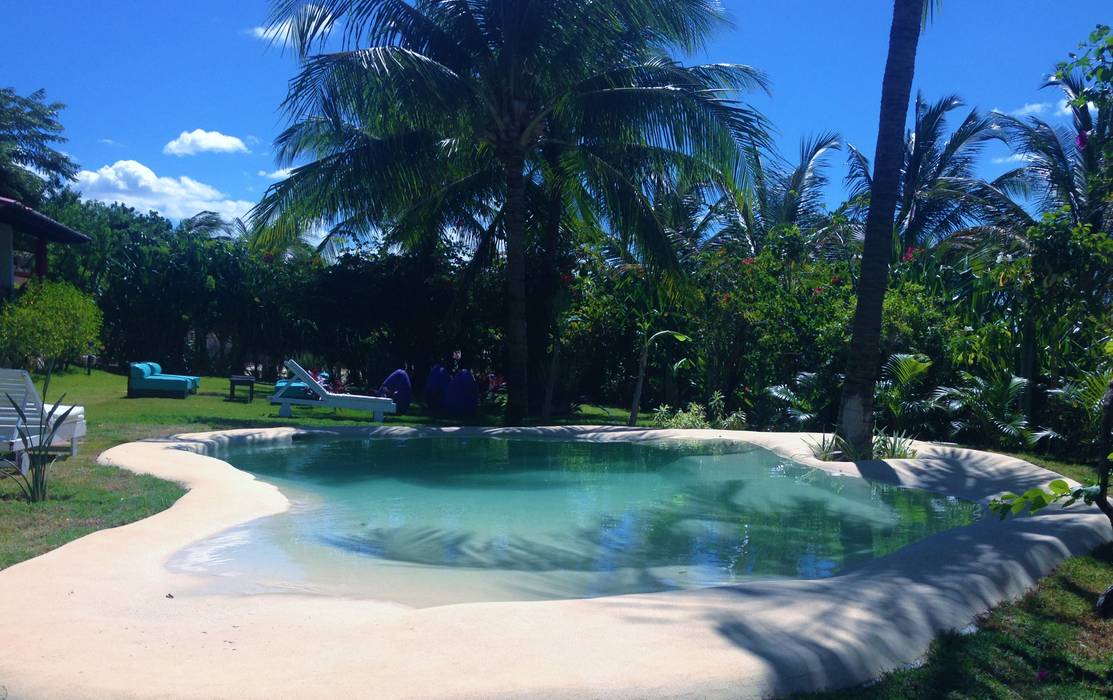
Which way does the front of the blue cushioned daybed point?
to the viewer's right

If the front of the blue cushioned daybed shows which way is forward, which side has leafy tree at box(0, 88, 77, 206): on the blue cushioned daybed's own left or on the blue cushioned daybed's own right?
on the blue cushioned daybed's own left

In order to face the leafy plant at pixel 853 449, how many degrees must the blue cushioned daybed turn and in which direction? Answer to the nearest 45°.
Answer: approximately 45° to its right

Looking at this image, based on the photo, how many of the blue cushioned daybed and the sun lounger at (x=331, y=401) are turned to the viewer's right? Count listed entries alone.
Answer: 2

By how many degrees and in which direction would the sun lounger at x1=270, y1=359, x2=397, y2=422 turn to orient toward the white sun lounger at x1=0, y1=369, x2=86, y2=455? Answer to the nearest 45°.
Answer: approximately 135° to its right

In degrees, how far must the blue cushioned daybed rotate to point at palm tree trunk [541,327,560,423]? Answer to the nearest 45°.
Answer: approximately 45° to its right

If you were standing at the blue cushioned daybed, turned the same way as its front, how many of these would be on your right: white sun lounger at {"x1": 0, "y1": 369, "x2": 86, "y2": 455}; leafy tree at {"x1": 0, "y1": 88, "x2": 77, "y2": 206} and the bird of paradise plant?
2

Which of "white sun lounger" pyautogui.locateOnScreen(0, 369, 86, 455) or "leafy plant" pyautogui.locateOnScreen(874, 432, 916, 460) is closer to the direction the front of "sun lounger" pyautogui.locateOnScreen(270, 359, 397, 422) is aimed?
the leafy plant

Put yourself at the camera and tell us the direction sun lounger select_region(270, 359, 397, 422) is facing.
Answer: facing to the right of the viewer
